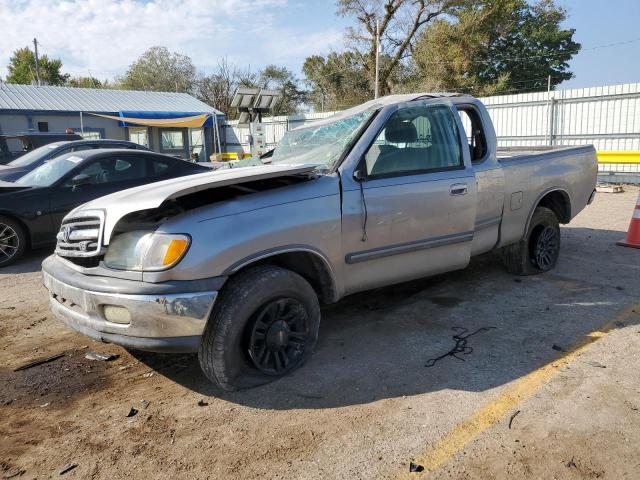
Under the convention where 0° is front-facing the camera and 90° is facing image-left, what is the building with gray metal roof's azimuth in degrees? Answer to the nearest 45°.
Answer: approximately 0°

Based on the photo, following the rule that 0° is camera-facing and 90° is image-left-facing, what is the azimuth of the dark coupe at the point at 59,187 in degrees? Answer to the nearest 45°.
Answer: approximately 45°

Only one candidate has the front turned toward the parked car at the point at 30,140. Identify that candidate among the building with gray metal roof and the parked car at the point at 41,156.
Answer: the building with gray metal roof

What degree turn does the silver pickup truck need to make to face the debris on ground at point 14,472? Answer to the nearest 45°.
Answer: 0° — it already faces it

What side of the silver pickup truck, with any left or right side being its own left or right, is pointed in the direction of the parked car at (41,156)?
right

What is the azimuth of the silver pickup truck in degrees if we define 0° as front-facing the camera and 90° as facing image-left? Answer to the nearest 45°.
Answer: approximately 45°

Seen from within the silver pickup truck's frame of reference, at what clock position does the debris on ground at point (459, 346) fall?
The debris on ground is roughly at 7 o'clock from the silver pickup truck.
